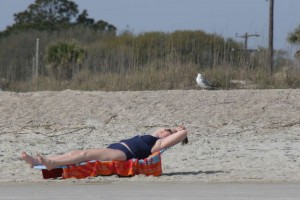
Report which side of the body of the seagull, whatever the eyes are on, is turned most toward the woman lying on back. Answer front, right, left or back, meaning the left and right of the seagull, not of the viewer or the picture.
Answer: left

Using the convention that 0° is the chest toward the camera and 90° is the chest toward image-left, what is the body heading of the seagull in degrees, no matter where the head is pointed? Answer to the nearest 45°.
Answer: approximately 90°

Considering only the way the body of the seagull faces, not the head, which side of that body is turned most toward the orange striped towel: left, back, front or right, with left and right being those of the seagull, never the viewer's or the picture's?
left
